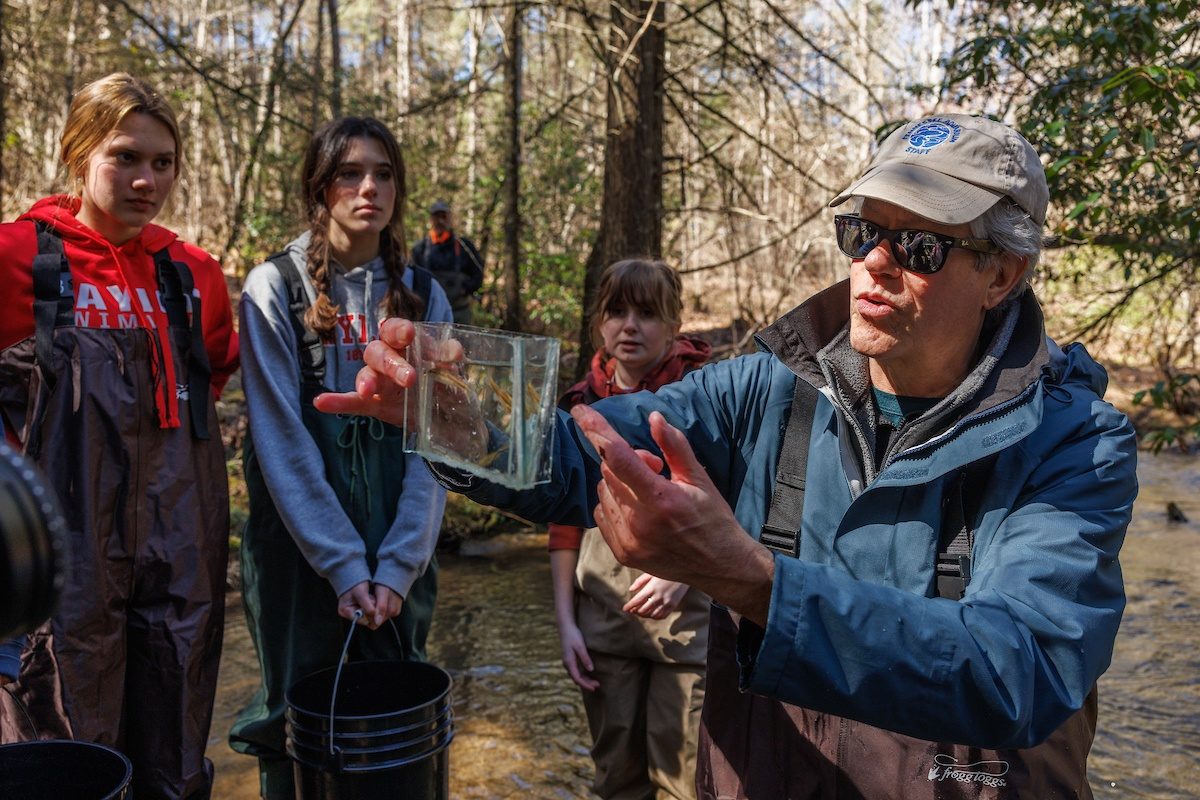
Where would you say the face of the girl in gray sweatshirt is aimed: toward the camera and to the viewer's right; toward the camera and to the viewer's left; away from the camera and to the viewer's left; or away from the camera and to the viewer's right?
toward the camera and to the viewer's right

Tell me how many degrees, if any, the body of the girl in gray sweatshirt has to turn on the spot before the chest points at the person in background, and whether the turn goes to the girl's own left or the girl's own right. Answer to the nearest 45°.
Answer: approximately 135° to the girl's own left

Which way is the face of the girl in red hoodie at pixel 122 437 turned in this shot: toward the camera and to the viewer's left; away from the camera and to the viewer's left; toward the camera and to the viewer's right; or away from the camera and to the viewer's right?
toward the camera and to the viewer's right

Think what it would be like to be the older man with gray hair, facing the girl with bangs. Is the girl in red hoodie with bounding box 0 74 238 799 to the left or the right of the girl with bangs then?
left

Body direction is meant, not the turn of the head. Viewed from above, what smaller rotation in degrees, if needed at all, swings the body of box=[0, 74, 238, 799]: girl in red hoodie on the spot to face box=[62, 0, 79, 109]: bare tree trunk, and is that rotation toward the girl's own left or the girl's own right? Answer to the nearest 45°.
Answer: approximately 180°

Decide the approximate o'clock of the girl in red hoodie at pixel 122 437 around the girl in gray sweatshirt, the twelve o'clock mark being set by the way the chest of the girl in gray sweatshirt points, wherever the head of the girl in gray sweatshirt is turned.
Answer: The girl in red hoodie is roughly at 4 o'clock from the girl in gray sweatshirt.

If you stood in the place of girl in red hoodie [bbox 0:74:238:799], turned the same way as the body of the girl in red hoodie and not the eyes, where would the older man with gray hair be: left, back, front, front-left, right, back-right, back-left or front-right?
front-left

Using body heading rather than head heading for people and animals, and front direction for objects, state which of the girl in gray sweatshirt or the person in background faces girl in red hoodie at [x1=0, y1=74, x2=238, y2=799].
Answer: the person in background

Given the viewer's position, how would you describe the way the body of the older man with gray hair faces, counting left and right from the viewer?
facing the viewer and to the left of the viewer

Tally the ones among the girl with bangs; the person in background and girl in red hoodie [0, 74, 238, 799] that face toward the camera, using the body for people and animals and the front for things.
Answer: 3

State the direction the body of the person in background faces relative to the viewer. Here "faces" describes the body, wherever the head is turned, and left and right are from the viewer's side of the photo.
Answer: facing the viewer

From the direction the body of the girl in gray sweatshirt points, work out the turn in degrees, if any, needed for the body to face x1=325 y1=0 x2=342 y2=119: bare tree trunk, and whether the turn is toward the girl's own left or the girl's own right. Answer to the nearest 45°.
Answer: approximately 135° to the girl's own left

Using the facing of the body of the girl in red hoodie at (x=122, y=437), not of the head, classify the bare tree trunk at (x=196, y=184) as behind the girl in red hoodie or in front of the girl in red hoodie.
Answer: behind

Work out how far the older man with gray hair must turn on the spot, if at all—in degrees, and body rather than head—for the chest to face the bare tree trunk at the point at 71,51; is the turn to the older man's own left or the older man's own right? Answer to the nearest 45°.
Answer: approximately 90° to the older man's own right
